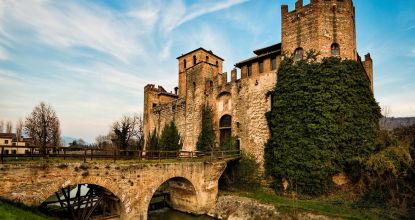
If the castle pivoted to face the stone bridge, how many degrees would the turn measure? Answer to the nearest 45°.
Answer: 0° — it already faces it

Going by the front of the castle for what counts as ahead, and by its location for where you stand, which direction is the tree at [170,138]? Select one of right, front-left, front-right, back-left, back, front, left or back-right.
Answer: right

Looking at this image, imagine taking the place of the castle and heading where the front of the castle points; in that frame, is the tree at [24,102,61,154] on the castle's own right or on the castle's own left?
on the castle's own right

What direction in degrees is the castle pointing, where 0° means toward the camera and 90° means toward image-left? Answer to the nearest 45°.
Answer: approximately 45°
